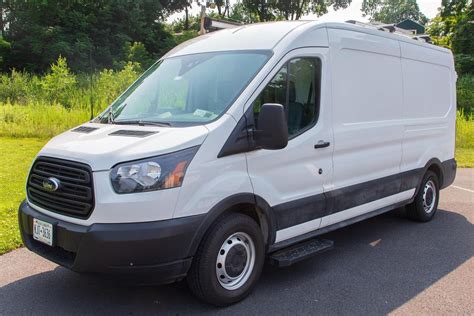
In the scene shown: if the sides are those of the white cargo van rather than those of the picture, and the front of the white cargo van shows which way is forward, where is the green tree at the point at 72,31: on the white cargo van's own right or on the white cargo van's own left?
on the white cargo van's own right

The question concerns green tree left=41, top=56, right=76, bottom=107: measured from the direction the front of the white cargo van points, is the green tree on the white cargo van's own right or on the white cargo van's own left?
on the white cargo van's own right

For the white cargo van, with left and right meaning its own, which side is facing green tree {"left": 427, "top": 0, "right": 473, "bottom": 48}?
back

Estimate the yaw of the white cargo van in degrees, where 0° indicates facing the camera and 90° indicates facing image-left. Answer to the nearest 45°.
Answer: approximately 45°

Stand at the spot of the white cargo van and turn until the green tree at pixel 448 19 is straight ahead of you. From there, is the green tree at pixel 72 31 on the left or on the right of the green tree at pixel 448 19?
left

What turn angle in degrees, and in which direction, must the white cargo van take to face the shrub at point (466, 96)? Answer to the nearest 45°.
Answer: approximately 180°
